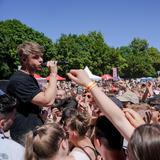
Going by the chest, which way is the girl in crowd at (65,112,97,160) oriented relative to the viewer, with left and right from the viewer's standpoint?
facing away from the viewer and to the left of the viewer

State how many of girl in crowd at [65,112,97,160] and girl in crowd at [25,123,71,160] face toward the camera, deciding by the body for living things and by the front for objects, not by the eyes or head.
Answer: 0

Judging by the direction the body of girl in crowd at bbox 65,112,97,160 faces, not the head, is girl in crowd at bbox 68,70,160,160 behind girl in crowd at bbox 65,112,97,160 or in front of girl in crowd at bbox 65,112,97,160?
behind

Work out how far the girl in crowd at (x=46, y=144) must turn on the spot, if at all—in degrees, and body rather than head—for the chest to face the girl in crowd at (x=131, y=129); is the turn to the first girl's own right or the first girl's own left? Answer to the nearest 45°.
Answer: approximately 90° to the first girl's own right

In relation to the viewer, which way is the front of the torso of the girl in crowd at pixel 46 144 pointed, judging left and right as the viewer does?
facing away from the viewer and to the right of the viewer
